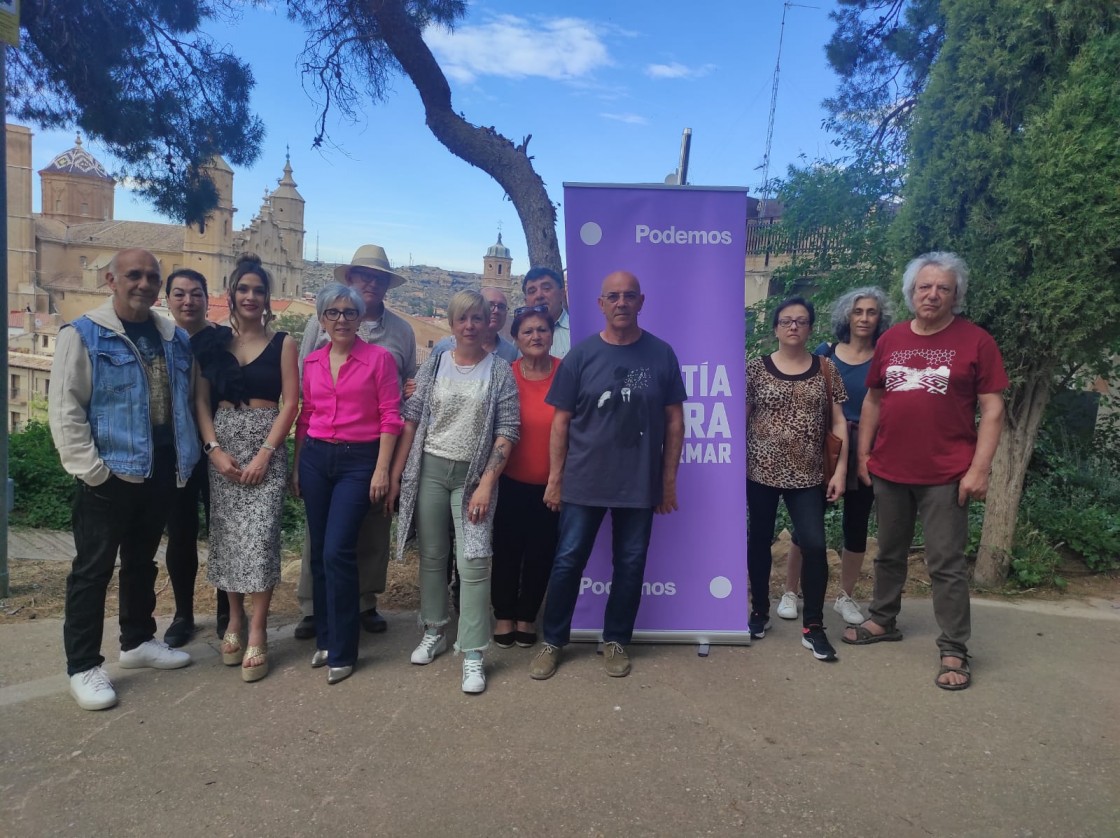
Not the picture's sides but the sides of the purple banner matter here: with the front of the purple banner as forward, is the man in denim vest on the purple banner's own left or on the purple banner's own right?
on the purple banner's own right

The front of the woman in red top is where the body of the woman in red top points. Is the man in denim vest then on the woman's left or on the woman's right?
on the woman's right

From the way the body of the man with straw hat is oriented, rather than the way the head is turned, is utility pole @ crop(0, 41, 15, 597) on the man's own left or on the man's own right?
on the man's own right

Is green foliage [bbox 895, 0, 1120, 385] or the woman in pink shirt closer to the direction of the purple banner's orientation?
the woman in pink shirt

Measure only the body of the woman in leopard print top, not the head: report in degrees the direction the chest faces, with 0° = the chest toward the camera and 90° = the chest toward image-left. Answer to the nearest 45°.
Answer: approximately 0°

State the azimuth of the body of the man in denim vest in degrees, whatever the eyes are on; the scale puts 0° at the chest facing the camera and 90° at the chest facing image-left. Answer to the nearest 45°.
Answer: approximately 315°

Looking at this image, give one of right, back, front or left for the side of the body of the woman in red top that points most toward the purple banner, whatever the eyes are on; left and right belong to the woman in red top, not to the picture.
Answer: left

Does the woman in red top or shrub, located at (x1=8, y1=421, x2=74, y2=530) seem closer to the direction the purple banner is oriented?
the woman in red top

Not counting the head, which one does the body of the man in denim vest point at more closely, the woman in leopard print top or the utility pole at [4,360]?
the woman in leopard print top
